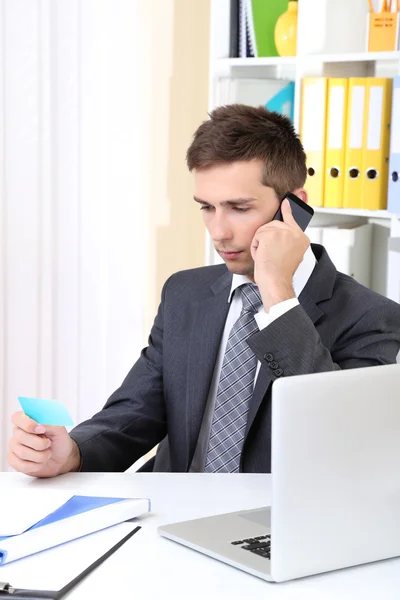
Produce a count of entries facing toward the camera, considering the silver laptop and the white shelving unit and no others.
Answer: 1

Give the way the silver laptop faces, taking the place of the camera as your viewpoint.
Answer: facing away from the viewer and to the left of the viewer

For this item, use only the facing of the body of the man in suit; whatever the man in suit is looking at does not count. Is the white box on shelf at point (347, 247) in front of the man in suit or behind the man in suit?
behind

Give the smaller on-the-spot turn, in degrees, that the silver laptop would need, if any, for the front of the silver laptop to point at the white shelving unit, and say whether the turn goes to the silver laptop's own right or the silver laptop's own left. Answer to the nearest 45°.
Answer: approximately 45° to the silver laptop's own right

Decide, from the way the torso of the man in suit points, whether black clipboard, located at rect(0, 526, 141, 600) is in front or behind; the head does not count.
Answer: in front

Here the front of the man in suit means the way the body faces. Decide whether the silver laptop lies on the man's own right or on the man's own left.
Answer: on the man's own left

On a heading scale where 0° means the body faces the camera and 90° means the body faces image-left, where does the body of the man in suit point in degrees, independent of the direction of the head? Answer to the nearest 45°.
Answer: approximately 45°

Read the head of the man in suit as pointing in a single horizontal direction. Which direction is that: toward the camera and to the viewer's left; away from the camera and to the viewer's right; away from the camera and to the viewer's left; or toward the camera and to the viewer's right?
toward the camera and to the viewer's left

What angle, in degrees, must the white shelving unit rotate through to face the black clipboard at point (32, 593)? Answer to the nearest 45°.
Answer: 0° — it already faces it
